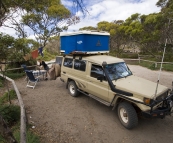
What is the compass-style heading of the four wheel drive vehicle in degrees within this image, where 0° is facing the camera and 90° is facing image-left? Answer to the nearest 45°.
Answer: approximately 315°

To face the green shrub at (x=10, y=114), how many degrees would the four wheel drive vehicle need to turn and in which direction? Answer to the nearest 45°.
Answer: approximately 135° to its right
